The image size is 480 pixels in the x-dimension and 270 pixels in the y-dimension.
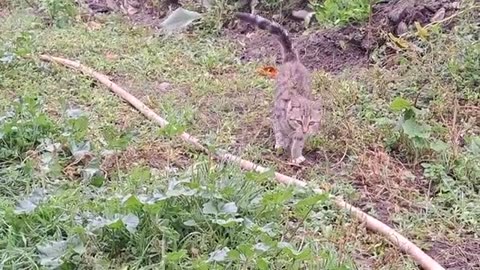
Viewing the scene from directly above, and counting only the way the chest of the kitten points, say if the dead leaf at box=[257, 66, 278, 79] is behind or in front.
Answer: behind

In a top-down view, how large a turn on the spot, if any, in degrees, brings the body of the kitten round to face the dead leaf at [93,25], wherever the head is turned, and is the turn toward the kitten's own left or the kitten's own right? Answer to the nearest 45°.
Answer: approximately 135° to the kitten's own right

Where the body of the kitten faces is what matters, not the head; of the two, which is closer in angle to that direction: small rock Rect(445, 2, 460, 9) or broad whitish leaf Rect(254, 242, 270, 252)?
the broad whitish leaf

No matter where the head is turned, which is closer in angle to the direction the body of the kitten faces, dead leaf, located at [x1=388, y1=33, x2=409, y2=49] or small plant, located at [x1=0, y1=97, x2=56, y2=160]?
the small plant

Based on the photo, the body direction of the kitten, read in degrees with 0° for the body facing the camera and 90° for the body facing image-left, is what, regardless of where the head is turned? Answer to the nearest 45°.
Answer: approximately 0°

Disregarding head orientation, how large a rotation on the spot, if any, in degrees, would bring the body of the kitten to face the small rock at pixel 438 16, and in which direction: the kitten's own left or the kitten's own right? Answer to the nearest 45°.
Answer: approximately 135° to the kitten's own left

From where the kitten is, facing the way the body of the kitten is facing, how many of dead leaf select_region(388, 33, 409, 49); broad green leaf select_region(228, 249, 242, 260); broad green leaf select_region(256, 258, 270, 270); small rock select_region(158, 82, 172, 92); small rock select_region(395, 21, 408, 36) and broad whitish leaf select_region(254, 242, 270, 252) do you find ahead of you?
3

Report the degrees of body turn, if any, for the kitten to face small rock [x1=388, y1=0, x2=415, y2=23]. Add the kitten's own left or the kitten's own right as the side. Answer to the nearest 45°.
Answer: approximately 135° to the kitten's own left

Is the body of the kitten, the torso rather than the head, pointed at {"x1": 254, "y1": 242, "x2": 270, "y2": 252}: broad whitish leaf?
yes

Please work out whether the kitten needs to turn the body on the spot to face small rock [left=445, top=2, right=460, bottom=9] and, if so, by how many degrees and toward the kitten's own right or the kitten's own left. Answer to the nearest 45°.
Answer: approximately 135° to the kitten's own left

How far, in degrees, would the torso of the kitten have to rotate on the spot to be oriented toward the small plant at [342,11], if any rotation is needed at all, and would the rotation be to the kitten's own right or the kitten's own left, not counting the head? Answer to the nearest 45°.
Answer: approximately 180°

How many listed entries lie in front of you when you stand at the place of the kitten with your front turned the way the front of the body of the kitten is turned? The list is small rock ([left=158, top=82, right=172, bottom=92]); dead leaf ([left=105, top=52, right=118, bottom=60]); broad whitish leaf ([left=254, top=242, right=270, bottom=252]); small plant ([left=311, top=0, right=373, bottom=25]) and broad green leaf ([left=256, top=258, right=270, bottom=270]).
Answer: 2

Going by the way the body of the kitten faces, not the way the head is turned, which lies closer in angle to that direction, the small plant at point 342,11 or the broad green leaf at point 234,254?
the broad green leaf

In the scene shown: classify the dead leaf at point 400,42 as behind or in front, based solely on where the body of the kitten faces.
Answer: behind

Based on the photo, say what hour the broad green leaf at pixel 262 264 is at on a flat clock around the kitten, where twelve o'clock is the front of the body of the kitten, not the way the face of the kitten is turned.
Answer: The broad green leaf is roughly at 12 o'clock from the kitten.

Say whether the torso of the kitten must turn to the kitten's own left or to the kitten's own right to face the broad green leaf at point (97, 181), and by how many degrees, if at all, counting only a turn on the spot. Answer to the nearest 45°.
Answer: approximately 45° to the kitten's own right
